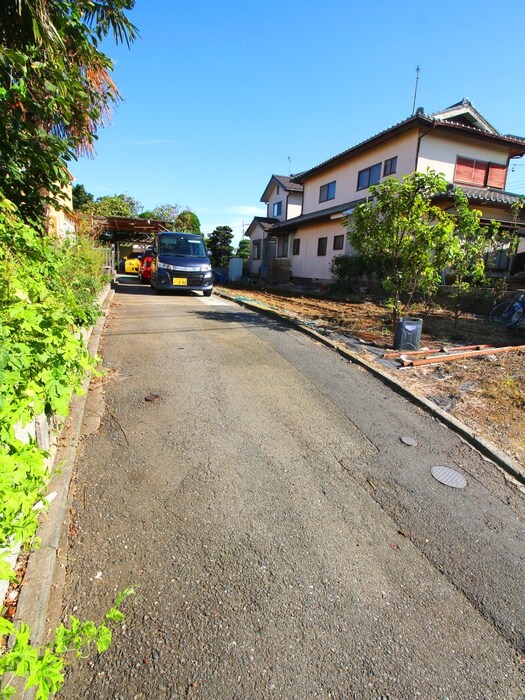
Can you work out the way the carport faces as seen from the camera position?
facing the viewer

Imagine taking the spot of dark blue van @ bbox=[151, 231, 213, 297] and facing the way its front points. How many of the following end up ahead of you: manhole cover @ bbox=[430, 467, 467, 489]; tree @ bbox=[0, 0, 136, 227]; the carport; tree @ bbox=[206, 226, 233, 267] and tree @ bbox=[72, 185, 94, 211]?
2

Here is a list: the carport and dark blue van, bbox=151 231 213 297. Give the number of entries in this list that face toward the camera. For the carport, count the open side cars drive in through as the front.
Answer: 2

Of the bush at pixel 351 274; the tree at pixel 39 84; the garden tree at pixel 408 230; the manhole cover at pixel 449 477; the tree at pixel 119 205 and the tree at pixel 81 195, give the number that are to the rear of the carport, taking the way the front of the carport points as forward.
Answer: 2

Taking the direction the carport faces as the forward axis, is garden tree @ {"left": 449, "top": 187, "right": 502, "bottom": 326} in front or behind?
in front

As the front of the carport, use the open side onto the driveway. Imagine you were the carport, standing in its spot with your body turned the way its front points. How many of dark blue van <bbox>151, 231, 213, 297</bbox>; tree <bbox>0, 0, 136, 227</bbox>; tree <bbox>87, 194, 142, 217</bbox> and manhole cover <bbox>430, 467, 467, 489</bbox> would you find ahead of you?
3

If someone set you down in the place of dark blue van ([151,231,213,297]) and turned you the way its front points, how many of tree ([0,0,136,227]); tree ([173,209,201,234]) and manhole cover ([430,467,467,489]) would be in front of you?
2

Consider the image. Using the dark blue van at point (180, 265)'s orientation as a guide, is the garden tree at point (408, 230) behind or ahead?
ahead

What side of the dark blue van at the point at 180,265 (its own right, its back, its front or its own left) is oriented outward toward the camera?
front

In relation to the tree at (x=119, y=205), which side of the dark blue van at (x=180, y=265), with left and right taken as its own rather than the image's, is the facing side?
back

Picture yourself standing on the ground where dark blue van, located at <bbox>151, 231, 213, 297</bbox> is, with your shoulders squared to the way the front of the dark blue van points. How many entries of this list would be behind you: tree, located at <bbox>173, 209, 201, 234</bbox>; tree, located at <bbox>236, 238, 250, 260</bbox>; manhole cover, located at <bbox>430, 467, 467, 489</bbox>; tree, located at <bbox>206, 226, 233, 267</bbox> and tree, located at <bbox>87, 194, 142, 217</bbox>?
4

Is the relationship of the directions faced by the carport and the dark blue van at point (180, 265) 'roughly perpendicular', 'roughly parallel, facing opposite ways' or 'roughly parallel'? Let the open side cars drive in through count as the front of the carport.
roughly parallel

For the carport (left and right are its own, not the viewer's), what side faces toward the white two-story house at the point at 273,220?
left

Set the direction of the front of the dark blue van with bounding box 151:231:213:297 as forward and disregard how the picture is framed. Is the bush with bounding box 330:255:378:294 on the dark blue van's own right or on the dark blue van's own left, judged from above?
on the dark blue van's own left

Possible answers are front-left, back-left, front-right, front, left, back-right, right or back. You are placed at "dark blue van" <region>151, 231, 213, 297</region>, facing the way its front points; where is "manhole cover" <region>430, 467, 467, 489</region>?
front

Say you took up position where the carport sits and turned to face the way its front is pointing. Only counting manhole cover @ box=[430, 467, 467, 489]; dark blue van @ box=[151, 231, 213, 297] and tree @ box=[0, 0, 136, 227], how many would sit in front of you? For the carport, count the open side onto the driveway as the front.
3
